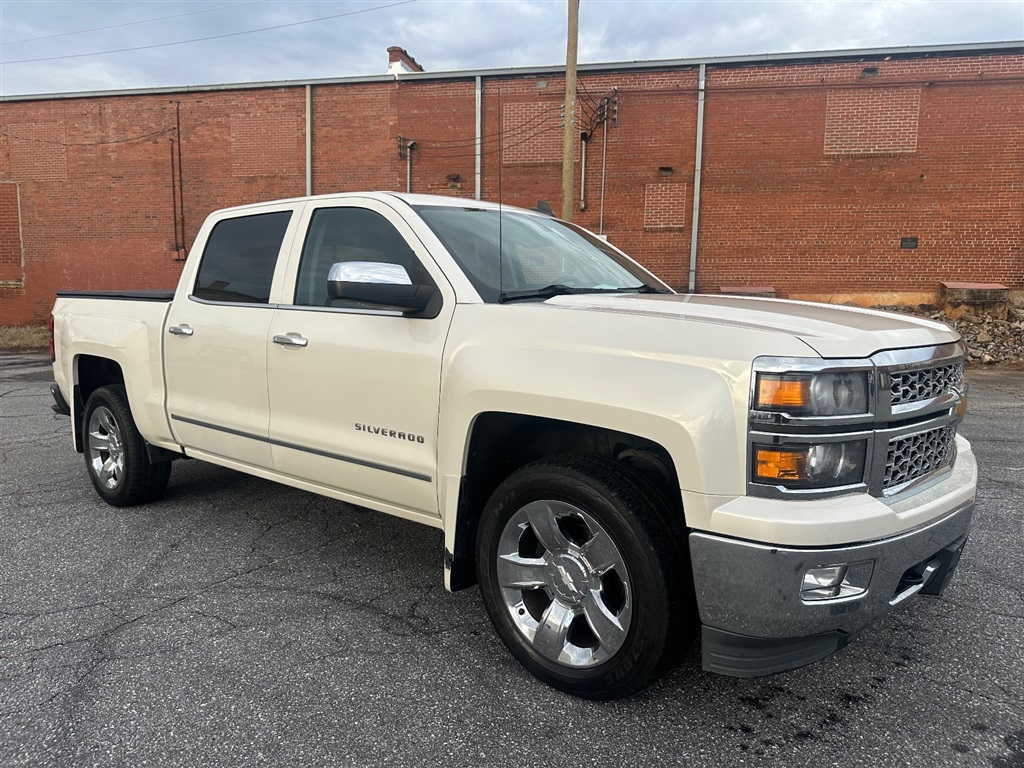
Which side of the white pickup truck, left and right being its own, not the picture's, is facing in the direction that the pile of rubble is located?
left

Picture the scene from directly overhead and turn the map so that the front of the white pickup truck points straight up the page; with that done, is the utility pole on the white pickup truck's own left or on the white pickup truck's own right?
on the white pickup truck's own left

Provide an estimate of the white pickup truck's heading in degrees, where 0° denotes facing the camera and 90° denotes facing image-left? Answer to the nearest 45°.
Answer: approximately 315°
